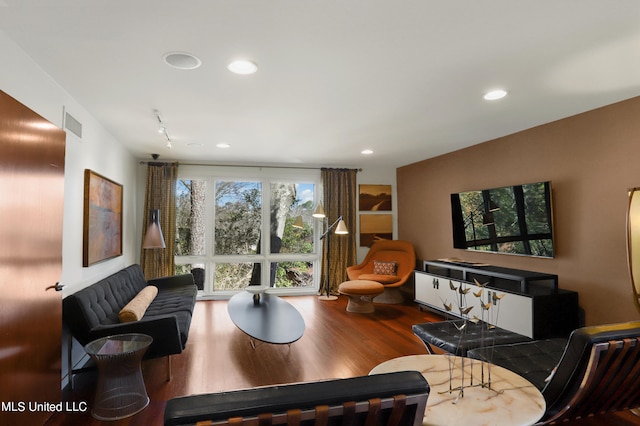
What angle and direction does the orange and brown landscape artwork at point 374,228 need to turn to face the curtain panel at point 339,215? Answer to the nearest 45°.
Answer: approximately 45° to its right

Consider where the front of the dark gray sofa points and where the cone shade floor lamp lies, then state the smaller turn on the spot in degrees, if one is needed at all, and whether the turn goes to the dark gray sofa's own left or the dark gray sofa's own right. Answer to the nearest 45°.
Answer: approximately 45° to the dark gray sofa's own left

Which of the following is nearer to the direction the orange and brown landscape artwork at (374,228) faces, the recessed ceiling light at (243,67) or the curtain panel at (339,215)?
the recessed ceiling light

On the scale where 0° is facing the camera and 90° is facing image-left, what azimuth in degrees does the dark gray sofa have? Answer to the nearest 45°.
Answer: approximately 270°

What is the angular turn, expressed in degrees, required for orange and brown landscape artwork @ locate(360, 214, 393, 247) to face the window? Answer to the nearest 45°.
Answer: approximately 90° to its right

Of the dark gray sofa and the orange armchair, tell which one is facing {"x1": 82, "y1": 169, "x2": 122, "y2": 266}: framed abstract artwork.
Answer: the orange armchair

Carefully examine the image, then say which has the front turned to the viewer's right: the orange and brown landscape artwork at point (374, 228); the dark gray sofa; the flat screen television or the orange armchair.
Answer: the dark gray sofa

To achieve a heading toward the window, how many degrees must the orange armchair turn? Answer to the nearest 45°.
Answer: approximately 45° to its right

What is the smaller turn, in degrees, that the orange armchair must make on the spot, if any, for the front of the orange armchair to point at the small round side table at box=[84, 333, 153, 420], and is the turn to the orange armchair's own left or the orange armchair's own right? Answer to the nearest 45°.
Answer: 0° — it already faces it

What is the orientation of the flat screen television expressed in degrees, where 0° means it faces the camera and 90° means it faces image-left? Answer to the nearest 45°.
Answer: approximately 45°
